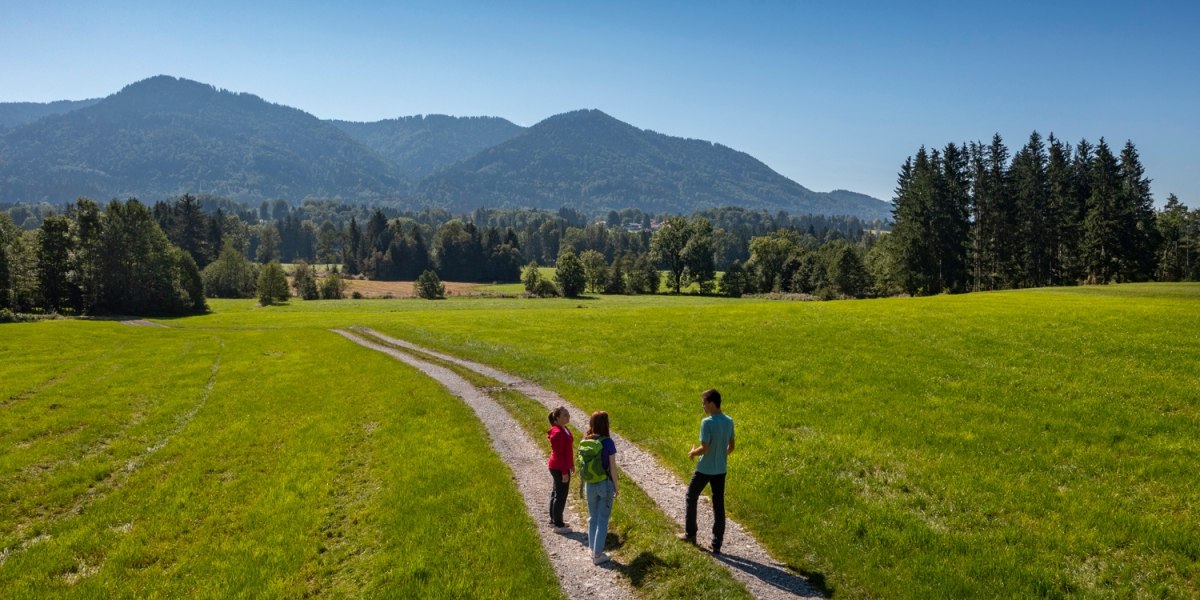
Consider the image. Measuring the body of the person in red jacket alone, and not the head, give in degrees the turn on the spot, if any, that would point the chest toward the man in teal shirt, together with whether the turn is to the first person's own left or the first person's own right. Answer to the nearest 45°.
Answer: approximately 45° to the first person's own right

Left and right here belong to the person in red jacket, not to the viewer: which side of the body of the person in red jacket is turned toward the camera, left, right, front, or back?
right
